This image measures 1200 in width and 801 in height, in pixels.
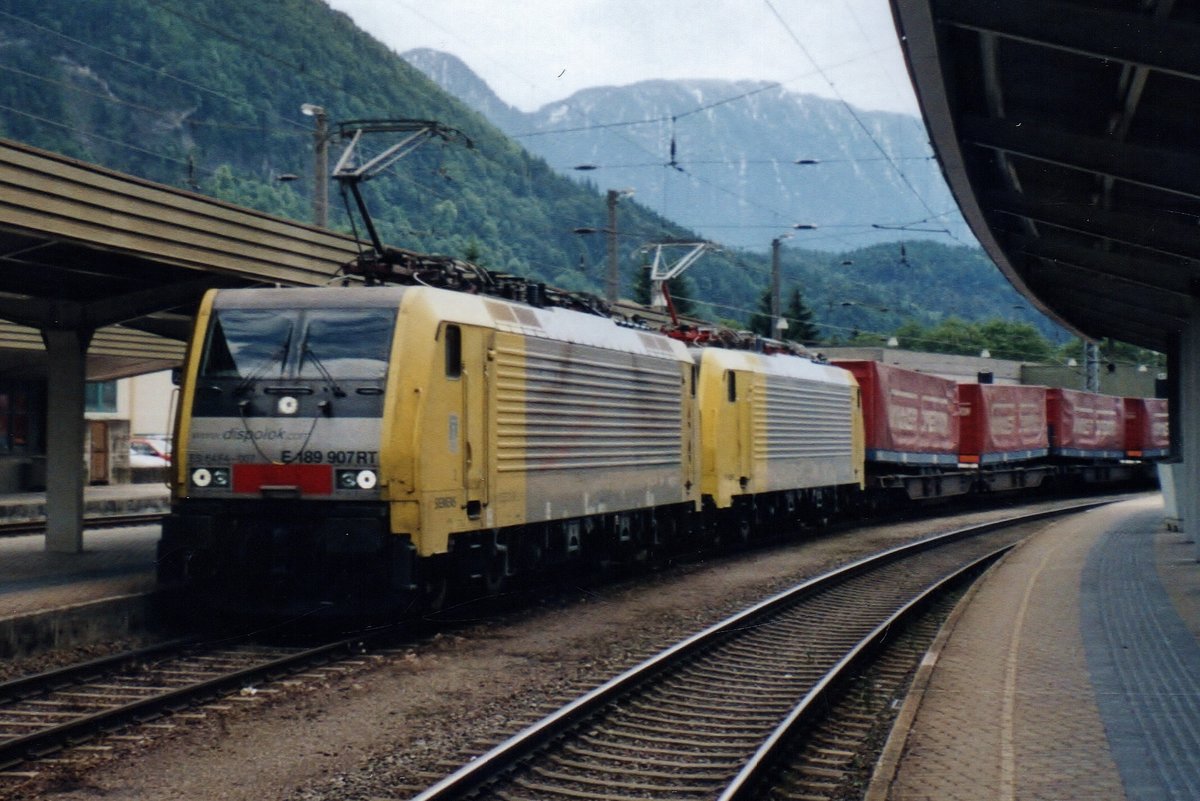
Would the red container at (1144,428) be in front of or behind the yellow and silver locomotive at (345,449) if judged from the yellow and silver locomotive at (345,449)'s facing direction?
behind

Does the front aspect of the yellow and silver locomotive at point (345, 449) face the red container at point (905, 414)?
no

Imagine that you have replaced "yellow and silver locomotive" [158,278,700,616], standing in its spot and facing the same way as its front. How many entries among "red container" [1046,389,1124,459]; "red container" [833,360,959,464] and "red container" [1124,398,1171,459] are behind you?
3

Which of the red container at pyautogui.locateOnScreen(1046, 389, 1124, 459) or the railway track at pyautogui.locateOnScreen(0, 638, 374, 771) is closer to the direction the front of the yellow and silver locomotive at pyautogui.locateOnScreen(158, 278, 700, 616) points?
the railway track

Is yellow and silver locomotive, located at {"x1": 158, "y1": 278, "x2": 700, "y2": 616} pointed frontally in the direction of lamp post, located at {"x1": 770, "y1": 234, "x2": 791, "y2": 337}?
no

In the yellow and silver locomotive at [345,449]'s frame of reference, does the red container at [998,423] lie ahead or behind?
behind

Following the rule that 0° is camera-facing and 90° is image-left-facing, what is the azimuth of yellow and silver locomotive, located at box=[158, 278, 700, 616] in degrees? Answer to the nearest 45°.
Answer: approximately 45°

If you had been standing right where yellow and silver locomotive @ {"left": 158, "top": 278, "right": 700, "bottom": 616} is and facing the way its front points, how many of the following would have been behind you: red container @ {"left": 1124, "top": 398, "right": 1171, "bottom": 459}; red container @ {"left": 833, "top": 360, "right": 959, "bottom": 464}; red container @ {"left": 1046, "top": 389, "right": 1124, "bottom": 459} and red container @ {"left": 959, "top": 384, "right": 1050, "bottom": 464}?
4

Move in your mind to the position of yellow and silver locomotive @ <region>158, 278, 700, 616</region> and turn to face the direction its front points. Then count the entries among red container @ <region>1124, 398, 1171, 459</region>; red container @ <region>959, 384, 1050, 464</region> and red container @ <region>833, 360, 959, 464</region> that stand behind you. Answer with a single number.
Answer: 3

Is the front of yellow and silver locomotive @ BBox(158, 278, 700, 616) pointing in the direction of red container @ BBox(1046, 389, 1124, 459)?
no

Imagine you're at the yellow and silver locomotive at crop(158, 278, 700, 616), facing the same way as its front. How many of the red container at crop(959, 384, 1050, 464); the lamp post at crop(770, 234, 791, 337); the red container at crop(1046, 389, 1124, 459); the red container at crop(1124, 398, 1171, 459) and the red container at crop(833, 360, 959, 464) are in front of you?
0
